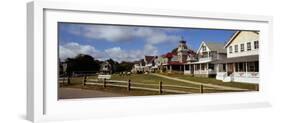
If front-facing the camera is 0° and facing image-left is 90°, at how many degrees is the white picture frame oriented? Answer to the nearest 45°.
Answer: approximately 315°
